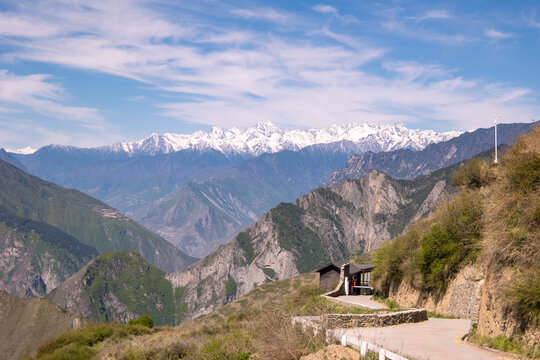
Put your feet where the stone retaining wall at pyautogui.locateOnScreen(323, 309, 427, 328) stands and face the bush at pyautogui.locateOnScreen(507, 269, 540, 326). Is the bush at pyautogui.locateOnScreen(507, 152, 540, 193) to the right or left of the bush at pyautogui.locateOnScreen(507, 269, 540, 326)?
left

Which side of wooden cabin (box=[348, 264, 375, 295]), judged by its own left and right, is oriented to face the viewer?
front

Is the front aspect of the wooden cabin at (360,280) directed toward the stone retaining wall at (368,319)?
yes

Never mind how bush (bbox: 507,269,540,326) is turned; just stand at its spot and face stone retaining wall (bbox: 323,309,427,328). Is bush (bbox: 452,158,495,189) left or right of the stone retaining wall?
right
